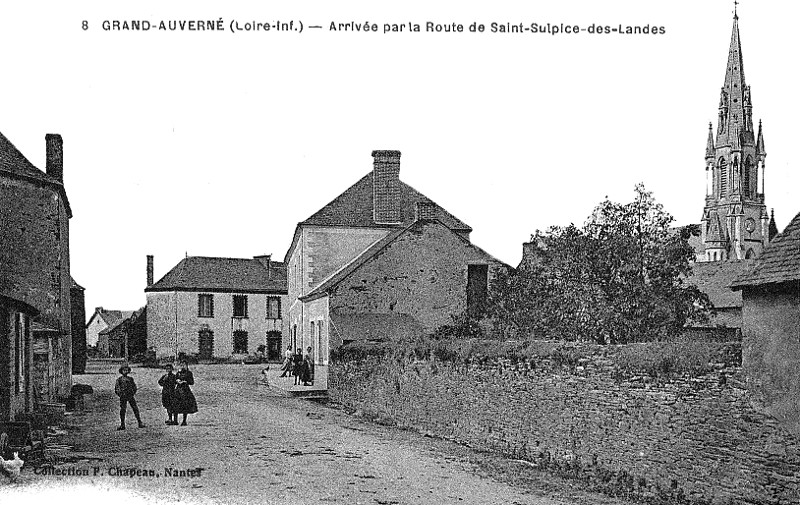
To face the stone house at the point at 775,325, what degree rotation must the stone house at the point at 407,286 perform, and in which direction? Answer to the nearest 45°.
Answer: approximately 90° to its left

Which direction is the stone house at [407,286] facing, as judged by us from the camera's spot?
facing to the left of the viewer

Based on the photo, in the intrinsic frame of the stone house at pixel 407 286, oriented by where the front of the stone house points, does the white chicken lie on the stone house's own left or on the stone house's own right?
on the stone house's own left

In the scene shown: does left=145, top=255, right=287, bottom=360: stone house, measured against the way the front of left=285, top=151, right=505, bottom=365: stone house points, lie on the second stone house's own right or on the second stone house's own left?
on the second stone house's own right

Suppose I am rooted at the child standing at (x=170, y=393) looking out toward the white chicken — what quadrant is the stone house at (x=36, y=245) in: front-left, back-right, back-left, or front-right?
back-right

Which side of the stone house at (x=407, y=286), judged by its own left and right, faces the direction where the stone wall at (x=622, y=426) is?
left
